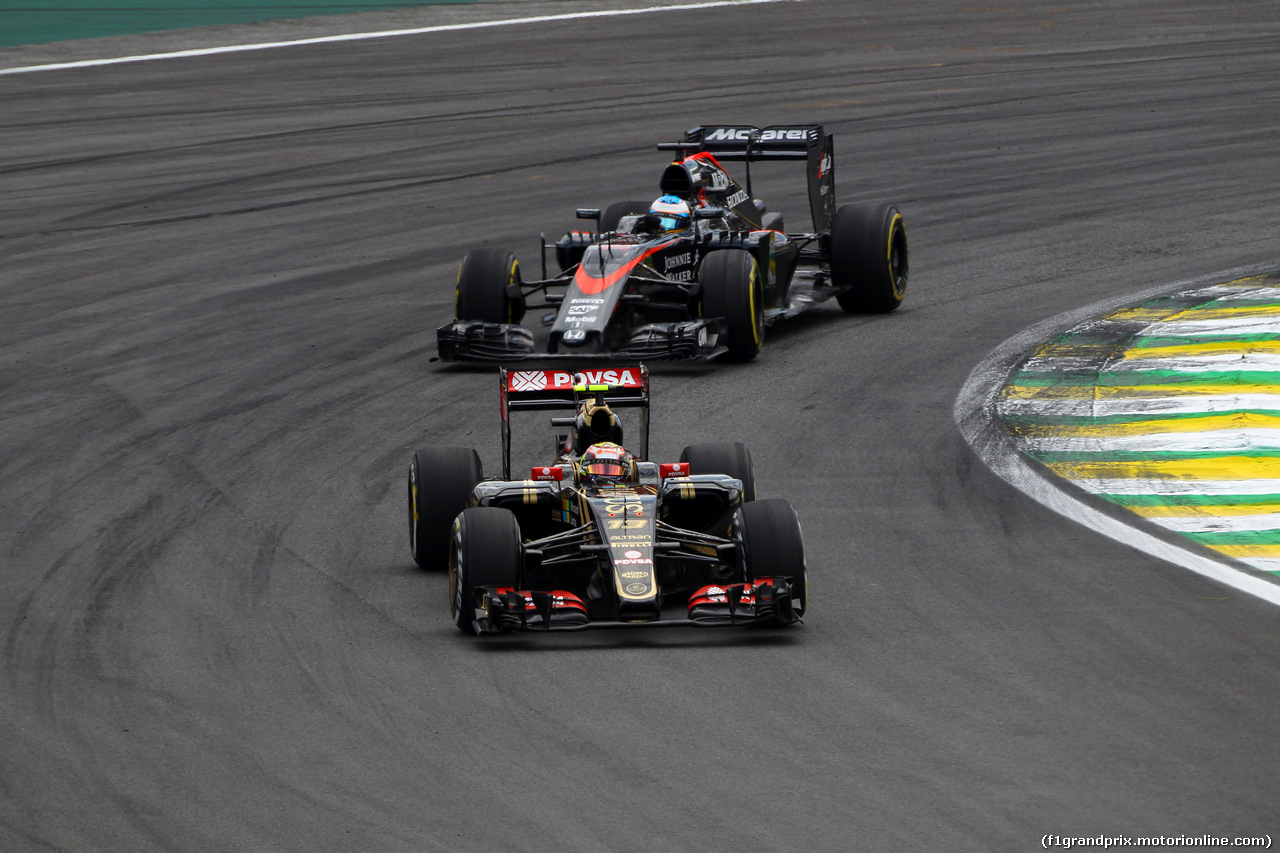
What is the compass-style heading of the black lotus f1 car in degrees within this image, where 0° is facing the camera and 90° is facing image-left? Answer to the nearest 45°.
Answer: approximately 0°

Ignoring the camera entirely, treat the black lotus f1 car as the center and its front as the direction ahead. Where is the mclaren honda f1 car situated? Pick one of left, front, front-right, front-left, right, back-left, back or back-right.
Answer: back
